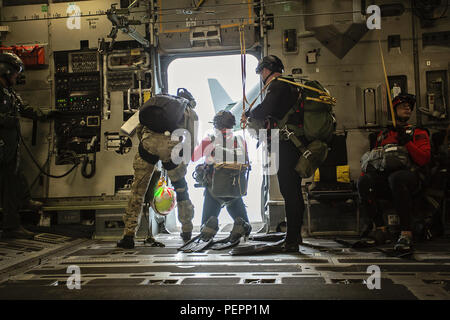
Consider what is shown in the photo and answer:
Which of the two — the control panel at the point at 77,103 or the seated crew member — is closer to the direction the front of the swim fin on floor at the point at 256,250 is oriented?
the control panel

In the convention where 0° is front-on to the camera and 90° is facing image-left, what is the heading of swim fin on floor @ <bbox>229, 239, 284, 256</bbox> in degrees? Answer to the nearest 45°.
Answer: approximately 90°

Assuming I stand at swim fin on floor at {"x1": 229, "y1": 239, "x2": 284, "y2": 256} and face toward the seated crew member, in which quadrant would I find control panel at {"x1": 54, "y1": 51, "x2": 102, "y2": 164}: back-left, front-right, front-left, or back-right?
back-left

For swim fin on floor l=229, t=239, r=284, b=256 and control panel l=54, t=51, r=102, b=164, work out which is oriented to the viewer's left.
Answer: the swim fin on floor

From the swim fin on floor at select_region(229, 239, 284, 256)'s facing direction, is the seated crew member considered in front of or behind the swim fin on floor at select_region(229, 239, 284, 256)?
behind

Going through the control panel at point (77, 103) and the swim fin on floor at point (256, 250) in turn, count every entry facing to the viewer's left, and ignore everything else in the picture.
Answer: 1
